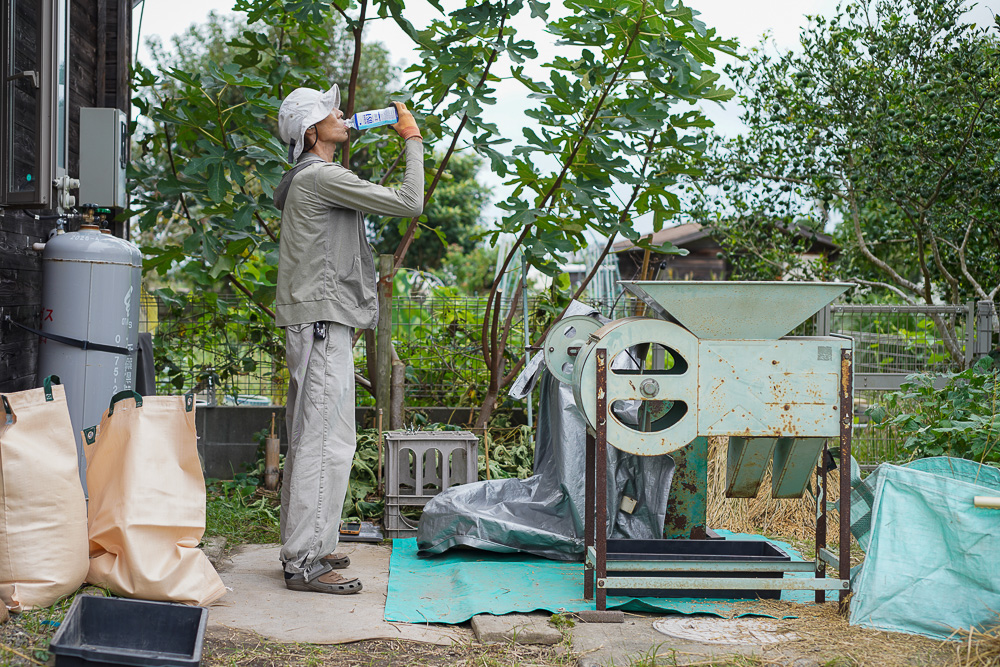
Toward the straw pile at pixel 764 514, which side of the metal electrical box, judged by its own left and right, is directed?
front

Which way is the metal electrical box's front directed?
to the viewer's right

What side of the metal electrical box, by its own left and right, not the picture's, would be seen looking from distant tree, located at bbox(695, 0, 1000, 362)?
front

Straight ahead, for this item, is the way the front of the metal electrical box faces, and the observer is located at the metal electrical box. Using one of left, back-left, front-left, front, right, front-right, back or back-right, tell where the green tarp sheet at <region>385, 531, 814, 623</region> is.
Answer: front-right

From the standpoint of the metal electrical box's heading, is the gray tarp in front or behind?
in front

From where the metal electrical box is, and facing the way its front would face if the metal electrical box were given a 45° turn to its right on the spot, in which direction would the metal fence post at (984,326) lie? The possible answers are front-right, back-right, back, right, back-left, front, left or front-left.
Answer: front-left

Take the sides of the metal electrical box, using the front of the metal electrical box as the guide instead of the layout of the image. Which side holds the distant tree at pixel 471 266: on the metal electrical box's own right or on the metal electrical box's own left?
on the metal electrical box's own left

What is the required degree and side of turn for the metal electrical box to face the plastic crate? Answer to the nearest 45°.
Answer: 0° — it already faces it

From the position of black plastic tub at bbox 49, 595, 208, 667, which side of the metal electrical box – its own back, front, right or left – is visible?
right
